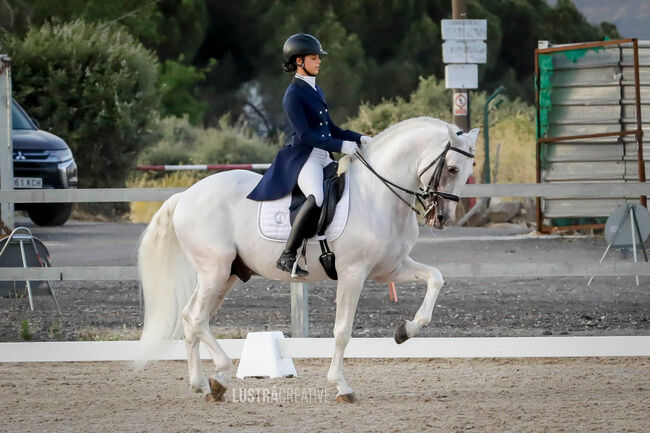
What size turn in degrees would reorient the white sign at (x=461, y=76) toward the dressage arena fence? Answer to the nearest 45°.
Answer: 0° — it already faces it

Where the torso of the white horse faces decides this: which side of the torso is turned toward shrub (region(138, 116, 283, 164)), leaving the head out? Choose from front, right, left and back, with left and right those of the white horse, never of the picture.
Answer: left

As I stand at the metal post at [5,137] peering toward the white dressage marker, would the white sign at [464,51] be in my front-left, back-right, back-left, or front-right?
back-left

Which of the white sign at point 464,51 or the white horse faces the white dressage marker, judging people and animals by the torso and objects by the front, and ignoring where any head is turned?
the white sign

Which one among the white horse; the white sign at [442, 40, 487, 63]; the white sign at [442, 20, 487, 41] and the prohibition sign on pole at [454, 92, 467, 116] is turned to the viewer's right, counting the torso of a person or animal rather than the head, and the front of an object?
the white horse

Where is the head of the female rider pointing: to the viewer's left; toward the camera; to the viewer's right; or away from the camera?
to the viewer's right

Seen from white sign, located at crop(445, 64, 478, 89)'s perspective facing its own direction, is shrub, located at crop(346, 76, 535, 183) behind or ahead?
behind

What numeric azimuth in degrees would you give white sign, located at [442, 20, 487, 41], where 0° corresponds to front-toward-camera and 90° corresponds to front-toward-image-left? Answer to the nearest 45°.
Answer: approximately 0°
